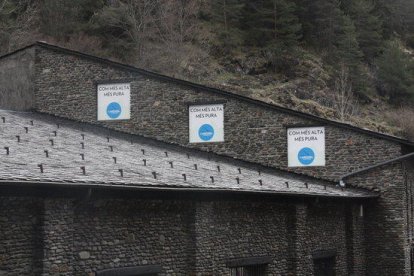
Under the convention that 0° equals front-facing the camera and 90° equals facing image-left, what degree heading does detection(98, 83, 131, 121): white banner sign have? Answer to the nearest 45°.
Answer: approximately 0°

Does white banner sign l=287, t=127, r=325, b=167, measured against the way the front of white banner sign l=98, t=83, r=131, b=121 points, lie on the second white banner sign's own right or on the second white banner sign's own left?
on the second white banner sign's own left

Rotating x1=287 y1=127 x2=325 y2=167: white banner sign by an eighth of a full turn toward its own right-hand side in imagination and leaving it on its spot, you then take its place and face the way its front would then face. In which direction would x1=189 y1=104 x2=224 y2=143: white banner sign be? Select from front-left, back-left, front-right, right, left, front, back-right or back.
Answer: front-right

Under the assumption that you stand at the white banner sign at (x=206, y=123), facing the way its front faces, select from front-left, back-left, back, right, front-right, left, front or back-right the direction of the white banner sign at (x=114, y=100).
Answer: right

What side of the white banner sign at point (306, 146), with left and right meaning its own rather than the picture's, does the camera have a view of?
front

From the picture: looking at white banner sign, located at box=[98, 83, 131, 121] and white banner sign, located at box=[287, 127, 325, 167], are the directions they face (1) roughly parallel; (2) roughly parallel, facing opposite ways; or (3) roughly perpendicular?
roughly parallel

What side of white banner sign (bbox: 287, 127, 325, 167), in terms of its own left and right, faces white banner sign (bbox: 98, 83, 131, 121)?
right

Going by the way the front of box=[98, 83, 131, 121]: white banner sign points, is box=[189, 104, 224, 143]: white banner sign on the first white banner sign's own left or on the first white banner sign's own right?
on the first white banner sign's own left

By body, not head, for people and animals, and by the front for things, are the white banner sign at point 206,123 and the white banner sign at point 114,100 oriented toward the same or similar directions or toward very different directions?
same or similar directions

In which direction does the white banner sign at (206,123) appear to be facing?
toward the camera
